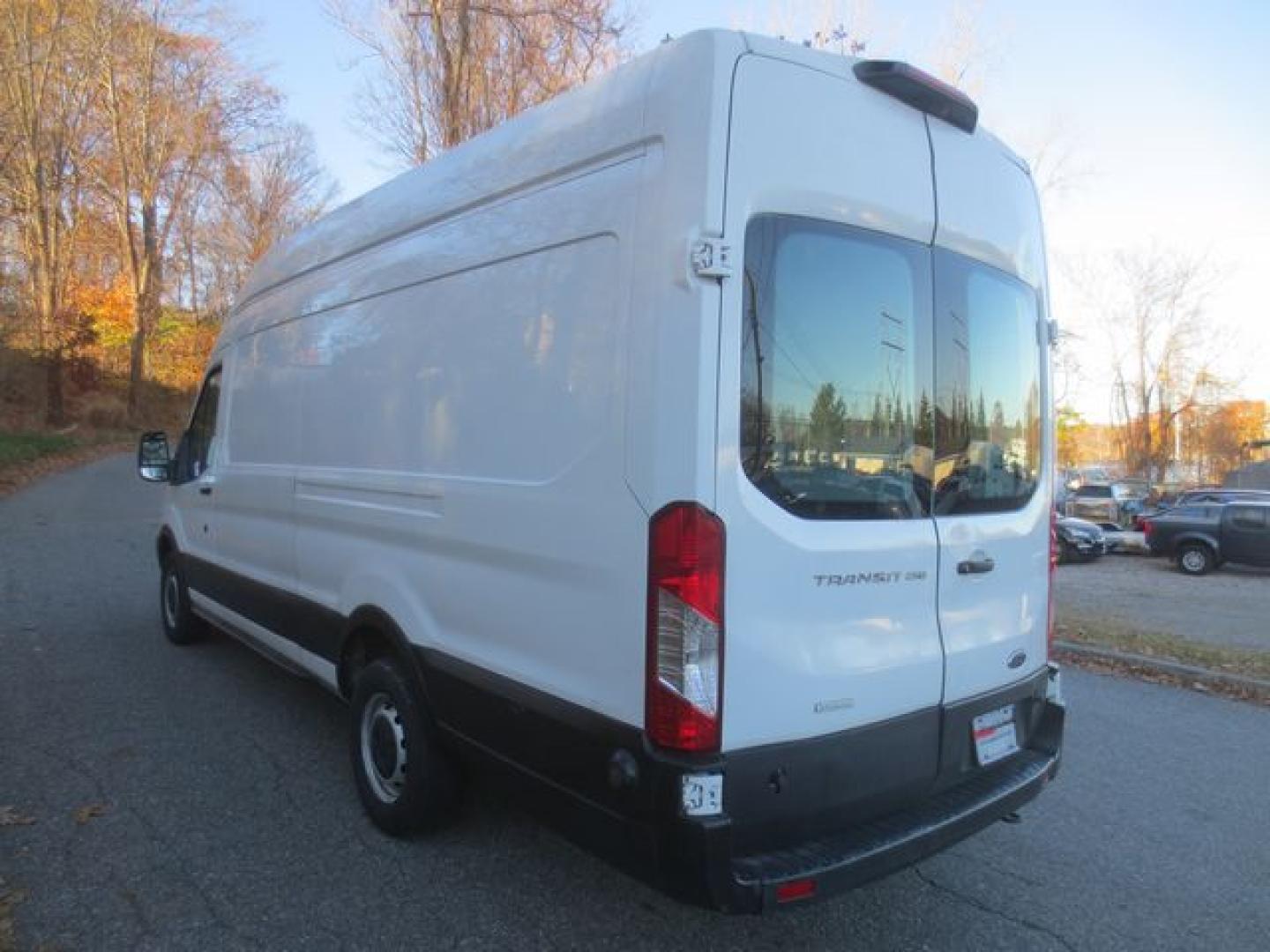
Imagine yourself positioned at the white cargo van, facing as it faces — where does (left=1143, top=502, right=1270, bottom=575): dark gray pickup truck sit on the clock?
The dark gray pickup truck is roughly at 3 o'clock from the white cargo van.

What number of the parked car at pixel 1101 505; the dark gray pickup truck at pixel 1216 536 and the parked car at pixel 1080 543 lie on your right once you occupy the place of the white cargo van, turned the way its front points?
3

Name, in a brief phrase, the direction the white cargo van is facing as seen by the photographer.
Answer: facing away from the viewer and to the left of the viewer

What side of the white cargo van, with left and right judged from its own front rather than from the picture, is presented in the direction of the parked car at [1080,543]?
right
